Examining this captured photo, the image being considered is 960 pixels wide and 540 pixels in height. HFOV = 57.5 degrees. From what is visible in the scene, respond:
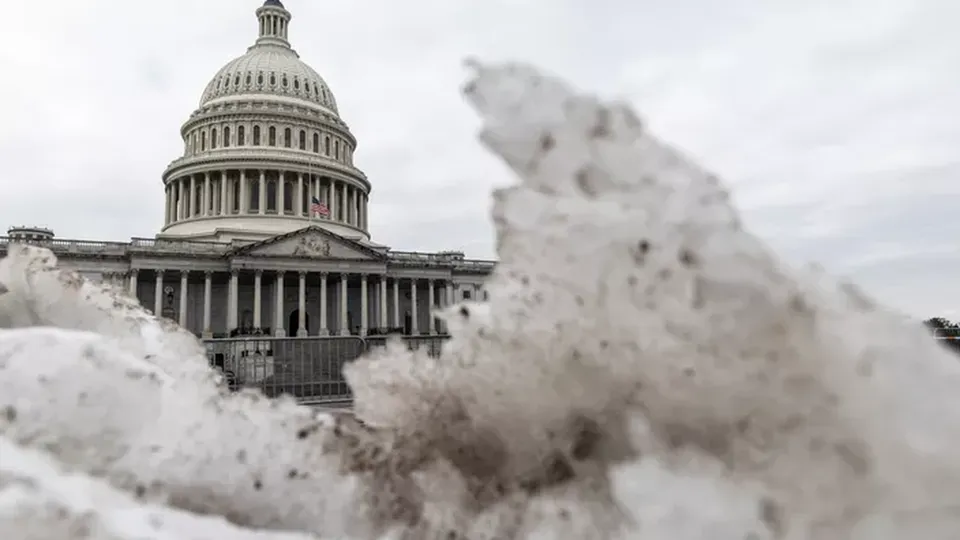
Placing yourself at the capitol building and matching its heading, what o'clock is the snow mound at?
The snow mound is roughly at 12 o'clock from the capitol building.

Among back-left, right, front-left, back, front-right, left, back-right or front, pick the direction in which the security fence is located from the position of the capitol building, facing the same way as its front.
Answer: front

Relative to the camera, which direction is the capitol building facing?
toward the camera
